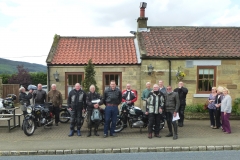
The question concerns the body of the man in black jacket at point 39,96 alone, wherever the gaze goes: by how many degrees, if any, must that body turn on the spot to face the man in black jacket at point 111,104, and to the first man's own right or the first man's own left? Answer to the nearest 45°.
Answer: approximately 45° to the first man's own left

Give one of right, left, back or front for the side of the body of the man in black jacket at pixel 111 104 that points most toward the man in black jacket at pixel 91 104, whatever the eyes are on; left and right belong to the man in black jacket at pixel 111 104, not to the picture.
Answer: right

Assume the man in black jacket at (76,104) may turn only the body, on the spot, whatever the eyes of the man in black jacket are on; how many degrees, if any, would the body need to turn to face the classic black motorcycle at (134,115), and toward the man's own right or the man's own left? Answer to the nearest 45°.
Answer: approximately 90° to the man's own left

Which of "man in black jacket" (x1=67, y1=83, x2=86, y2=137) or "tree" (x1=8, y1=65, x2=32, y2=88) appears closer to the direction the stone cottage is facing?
the man in black jacket

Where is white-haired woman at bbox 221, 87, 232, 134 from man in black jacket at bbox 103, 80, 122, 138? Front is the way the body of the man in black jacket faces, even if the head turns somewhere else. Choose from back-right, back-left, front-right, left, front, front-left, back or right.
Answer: left

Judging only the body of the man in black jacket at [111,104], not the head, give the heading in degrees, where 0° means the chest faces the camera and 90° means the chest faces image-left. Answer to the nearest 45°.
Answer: approximately 0°
